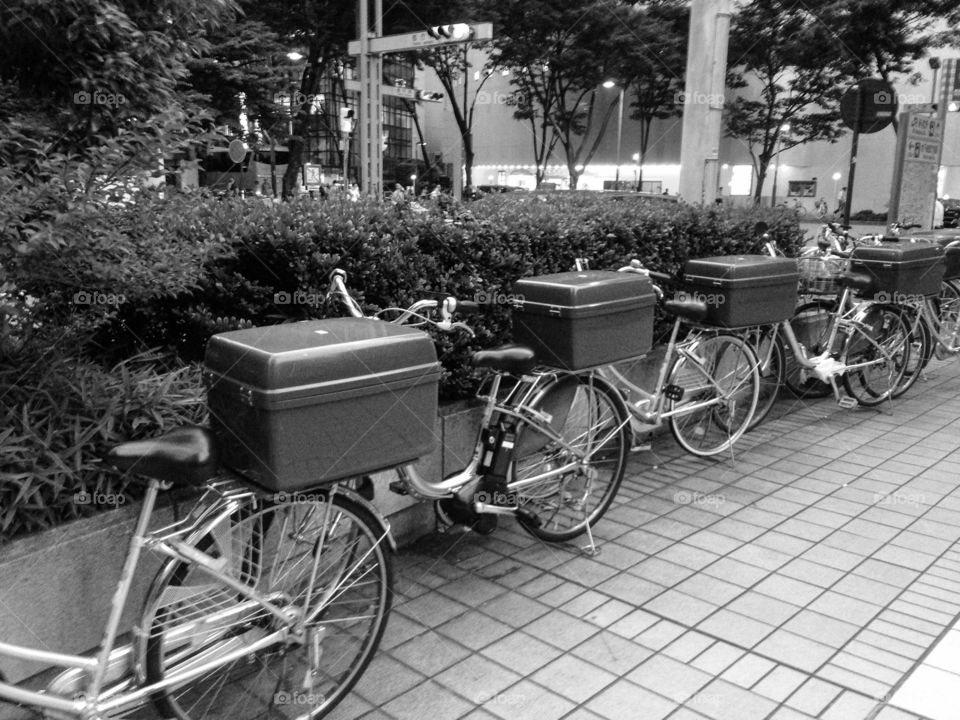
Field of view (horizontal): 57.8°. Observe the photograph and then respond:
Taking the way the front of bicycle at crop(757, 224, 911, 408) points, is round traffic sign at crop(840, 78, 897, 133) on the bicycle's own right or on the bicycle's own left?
on the bicycle's own right

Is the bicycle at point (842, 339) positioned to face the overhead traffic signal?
yes

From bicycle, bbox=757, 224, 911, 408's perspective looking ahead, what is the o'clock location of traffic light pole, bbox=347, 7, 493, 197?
The traffic light pole is roughly at 12 o'clock from the bicycle.

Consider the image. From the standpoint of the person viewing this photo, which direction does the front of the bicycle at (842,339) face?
facing away from the viewer and to the left of the viewer

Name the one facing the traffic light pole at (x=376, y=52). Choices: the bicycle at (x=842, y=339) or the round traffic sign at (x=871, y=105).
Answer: the bicycle

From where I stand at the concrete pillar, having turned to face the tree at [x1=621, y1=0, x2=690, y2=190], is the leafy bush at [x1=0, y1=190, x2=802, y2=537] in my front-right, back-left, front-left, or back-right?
back-left

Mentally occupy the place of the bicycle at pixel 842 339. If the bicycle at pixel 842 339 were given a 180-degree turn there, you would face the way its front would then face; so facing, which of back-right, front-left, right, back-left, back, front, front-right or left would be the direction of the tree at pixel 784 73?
back-left

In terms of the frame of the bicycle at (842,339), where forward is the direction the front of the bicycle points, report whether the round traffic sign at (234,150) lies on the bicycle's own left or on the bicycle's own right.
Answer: on the bicycle's own left

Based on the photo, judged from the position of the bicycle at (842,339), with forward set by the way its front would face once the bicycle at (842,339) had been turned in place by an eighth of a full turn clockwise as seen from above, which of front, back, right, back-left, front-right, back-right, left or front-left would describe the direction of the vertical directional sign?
front
